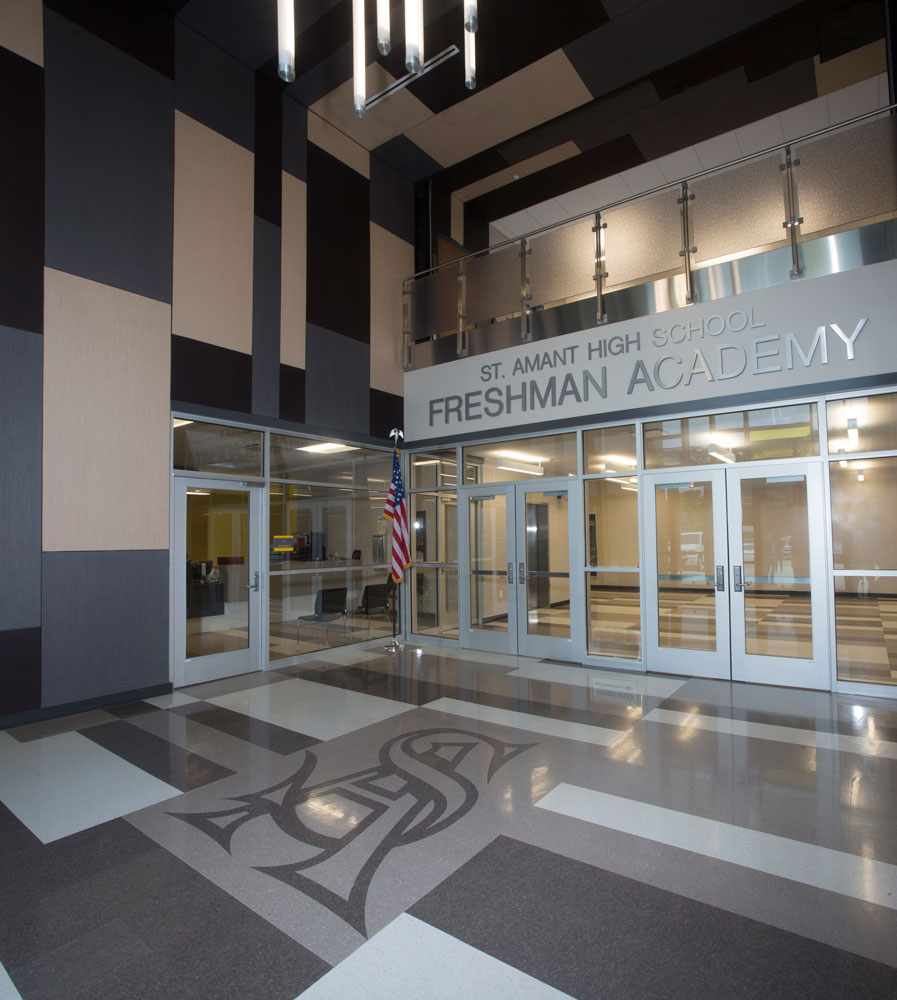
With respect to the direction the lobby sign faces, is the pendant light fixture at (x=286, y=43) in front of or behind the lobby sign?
in front

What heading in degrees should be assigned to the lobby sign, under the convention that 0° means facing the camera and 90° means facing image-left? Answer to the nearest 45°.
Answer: approximately 45°

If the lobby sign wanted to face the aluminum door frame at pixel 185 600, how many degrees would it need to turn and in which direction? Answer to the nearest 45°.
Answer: approximately 45° to its right

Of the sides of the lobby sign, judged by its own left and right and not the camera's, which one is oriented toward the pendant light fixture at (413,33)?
front

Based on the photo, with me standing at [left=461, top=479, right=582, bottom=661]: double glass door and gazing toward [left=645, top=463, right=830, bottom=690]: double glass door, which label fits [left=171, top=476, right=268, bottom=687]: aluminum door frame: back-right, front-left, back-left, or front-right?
back-right

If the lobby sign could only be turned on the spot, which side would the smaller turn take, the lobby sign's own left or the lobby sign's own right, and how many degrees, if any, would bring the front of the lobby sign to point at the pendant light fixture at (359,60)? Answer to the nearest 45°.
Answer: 0° — it already faces it

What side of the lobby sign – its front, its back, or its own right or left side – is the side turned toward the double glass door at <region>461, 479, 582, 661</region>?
right

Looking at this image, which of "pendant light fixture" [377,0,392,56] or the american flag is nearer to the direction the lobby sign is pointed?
the pendant light fixture

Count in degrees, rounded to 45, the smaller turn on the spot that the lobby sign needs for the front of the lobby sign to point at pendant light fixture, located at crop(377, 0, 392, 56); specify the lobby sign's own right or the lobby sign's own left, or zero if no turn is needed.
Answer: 0° — it already faces it
